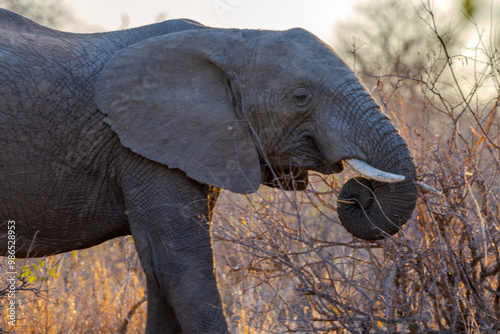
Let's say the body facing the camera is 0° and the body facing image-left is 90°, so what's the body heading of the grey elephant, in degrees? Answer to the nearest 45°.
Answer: approximately 270°
